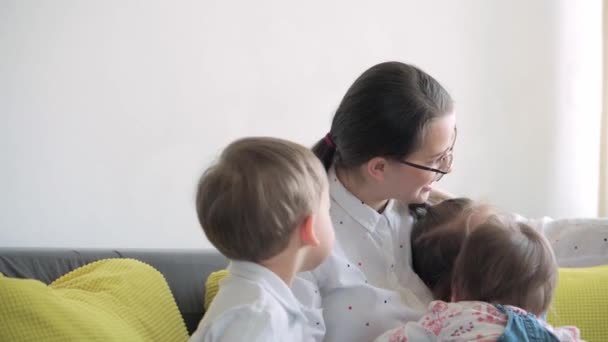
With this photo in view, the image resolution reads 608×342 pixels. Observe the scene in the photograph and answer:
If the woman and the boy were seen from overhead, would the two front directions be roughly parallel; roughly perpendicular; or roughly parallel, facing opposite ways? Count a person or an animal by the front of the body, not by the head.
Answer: roughly perpendicular

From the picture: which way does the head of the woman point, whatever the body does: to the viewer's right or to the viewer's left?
to the viewer's right

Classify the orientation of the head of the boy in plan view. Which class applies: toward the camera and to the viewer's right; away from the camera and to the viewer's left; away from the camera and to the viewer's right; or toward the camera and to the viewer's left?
away from the camera and to the viewer's right

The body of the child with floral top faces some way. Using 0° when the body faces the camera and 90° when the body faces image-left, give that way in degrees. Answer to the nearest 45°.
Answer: approximately 180°

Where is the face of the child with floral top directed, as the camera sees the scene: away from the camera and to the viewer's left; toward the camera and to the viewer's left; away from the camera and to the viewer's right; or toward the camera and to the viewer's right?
away from the camera and to the viewer's left

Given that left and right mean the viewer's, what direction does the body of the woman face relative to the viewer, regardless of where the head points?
facing the viewer and to the right of the viewer

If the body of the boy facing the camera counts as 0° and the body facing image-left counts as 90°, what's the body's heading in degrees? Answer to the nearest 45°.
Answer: approximately 225°

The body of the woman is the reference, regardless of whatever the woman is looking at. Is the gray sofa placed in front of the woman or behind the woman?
behind
